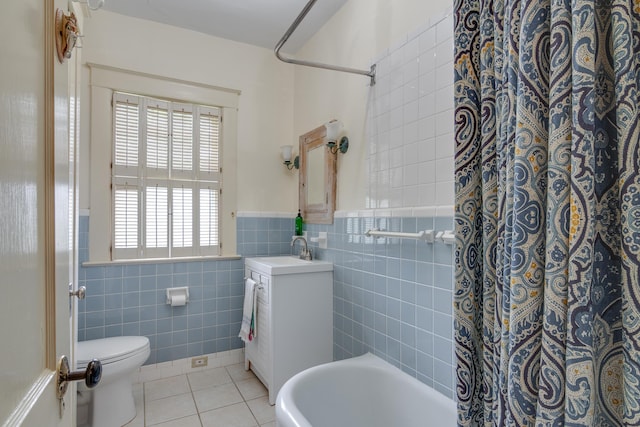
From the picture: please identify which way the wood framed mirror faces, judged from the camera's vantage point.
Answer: facing the viewer and to the left of the viewer

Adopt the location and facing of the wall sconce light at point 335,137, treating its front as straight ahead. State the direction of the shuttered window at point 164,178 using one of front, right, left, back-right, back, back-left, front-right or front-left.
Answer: front-right

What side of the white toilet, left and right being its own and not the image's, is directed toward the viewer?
right

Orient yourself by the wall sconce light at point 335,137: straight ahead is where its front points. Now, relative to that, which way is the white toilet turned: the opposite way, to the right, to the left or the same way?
the opposite way

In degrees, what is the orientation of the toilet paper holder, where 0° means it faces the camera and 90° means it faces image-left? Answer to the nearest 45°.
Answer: approximately 0°

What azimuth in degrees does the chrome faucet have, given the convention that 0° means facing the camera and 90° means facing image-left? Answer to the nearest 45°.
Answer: approximately 45°

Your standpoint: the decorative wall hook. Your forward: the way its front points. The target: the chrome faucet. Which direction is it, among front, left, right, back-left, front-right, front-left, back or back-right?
front-left

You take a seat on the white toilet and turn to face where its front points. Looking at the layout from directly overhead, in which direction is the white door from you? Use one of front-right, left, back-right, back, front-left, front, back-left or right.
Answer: right

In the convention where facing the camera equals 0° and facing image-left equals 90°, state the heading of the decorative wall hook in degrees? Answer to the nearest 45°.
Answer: approximately 270°

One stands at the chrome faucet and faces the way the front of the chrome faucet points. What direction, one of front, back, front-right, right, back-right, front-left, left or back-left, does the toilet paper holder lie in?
front-right

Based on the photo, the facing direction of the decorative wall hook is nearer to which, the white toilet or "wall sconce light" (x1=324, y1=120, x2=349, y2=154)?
the wall sconce light

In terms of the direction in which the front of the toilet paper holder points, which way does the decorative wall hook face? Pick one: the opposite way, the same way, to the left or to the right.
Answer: to the left
